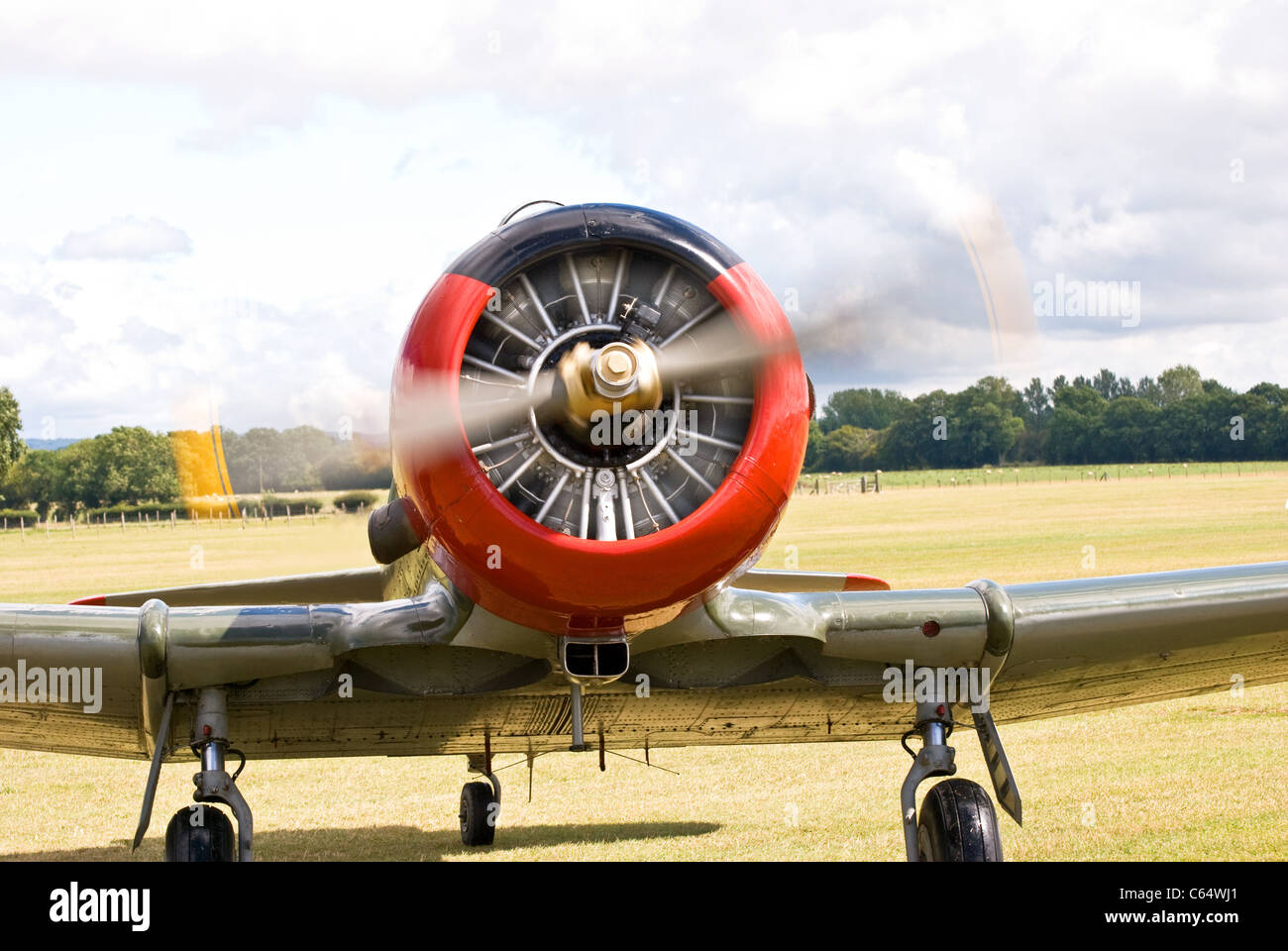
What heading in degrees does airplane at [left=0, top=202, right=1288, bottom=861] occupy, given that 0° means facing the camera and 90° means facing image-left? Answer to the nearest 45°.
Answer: approximately 0°

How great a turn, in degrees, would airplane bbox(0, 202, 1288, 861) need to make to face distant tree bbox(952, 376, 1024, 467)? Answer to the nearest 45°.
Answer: approximately 180°
